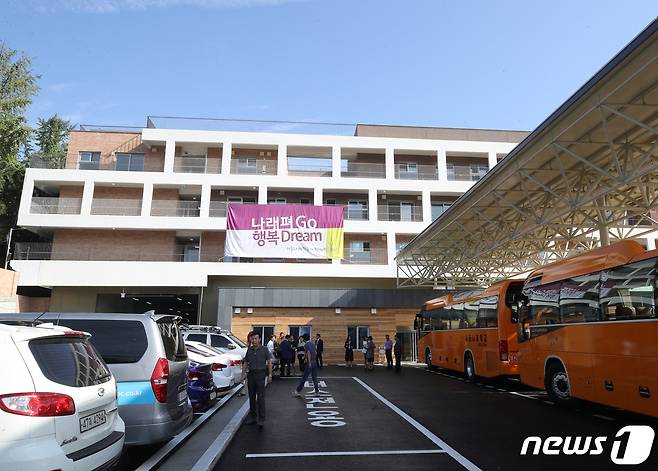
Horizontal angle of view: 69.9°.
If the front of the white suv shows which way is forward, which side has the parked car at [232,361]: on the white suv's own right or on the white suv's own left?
on the white suv's own right

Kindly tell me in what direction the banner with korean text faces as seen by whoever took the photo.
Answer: facing the viewer

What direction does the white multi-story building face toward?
toward the camera

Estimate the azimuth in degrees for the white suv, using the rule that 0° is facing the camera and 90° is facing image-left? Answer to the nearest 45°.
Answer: approximately 135°

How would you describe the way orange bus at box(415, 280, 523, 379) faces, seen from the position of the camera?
facing away from the viewer and to the left of the viewer

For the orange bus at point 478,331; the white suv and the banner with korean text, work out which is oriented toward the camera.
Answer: the banner with korean text

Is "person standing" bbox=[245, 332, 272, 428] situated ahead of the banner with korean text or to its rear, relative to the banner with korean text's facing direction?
ahead

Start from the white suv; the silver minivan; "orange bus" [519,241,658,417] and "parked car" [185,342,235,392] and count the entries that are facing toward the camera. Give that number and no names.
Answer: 0

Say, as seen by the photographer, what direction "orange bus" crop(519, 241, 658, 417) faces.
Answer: facing away from the viewer and to the left of the viewer

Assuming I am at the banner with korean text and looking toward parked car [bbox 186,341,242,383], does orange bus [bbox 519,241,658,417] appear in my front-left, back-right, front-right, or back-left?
front-left

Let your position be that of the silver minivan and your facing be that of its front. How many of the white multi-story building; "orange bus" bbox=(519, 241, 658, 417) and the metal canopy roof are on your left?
0

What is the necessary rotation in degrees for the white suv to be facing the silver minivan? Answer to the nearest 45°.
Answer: approximately 90° to its right

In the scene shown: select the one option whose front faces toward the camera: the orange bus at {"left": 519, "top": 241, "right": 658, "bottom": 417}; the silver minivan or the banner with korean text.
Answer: the banner with korean text

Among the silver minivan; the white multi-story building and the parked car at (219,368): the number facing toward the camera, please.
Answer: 1

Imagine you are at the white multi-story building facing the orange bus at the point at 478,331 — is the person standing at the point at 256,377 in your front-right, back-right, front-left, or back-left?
front-right

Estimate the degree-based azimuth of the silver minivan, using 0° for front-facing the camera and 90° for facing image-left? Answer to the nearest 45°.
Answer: approximately 135°

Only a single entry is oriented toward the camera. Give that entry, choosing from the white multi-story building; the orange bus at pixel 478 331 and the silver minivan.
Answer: the white multi-story building

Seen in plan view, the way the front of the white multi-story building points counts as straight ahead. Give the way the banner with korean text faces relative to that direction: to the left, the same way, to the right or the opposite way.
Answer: the same way

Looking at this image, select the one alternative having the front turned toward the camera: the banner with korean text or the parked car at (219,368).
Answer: the banner with korean text

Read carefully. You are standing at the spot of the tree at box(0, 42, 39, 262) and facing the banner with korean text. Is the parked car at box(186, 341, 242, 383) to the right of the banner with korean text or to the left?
right

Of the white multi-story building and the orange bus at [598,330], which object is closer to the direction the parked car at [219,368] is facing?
the white multi-story building

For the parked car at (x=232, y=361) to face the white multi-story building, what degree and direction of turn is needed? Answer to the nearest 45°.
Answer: approximately 45° to its right
